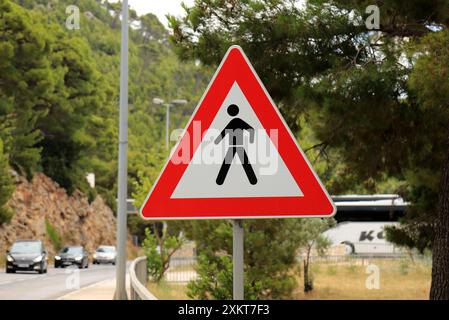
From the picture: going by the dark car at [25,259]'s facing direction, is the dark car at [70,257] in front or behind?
behind

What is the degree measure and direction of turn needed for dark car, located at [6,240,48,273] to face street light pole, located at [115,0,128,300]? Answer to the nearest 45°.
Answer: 0° — it already faces it

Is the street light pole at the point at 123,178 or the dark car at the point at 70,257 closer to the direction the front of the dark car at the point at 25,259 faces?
the street light pole

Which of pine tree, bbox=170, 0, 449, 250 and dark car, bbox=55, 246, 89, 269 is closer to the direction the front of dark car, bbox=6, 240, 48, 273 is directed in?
the pine tree

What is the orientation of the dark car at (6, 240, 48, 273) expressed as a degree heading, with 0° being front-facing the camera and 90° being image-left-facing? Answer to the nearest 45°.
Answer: approximately 0°

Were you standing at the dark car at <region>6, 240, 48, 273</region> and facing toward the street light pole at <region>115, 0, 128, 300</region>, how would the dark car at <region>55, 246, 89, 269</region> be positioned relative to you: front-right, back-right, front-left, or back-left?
back-left
